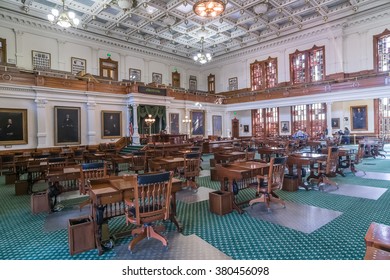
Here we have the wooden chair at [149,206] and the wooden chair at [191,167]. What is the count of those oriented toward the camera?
0

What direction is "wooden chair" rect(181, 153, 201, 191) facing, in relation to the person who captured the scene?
facing away from the viewer and to the left of the viewer

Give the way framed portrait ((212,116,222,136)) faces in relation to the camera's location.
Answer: facing the viewer and to the right of the viewer

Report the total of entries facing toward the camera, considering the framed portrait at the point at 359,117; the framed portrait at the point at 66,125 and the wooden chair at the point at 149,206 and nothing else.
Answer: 2

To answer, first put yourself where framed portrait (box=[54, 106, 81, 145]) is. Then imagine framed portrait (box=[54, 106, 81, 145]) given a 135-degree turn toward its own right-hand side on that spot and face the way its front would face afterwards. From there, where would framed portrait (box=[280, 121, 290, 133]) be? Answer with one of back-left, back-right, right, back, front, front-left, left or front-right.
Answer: back-right

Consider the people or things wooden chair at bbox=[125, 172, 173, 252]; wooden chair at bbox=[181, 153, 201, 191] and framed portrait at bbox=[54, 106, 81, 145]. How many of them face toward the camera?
1

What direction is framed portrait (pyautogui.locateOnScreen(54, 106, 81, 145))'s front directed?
toward the camera

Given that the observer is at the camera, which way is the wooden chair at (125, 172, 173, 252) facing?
facing away from the viewer and to the left of the viewer

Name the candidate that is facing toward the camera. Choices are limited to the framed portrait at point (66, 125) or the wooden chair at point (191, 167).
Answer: the framed portrait

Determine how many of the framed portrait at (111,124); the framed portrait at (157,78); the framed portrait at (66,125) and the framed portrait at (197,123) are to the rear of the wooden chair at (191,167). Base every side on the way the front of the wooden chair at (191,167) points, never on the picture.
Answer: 0

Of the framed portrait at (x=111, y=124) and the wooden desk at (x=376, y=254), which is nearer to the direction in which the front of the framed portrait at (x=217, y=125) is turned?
the wooden desk

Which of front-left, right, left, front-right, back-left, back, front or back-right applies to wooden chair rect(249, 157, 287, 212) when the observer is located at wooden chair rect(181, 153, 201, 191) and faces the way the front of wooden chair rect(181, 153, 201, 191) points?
back

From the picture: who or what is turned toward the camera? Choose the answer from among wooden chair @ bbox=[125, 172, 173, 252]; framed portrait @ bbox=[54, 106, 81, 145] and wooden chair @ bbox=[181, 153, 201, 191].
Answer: the framed portrait

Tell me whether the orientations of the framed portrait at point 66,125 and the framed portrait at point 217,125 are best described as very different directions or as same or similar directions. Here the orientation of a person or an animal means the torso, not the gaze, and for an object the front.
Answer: same or similar directions

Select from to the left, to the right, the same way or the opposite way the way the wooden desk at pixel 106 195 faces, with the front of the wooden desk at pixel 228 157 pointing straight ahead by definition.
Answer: the same way
